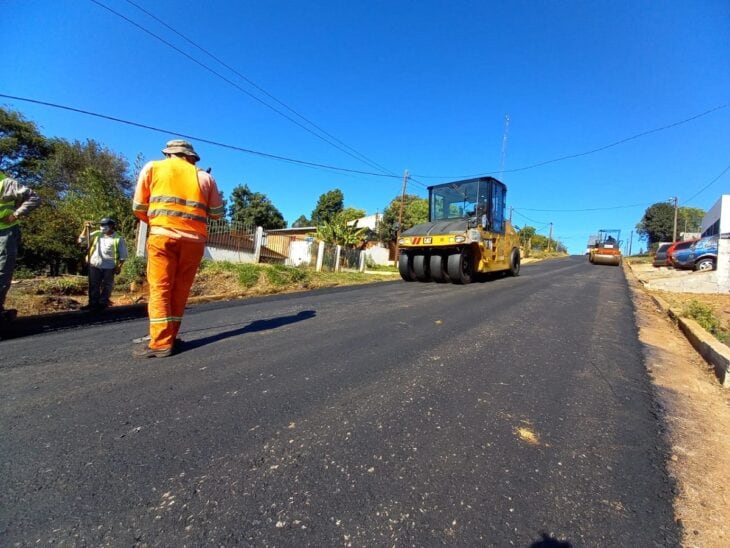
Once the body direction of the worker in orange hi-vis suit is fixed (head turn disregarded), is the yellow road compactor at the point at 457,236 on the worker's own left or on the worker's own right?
on the worker's own right

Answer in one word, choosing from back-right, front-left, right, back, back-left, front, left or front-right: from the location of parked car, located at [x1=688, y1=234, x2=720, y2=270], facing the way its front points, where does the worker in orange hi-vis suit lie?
front-left

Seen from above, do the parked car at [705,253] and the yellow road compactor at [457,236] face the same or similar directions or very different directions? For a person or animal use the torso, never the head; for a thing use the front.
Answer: same or similar directions

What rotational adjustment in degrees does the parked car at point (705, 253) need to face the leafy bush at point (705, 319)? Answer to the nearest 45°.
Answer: approximately 45° to its left

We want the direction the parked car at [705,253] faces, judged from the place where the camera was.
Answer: facing the viewer and to the left of the viewer

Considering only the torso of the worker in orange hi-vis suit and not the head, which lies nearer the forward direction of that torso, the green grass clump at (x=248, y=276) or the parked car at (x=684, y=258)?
the green grass clump

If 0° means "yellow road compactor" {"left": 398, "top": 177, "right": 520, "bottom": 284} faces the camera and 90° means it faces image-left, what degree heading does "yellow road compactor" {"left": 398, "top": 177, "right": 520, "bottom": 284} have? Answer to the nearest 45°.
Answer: approximately 45°

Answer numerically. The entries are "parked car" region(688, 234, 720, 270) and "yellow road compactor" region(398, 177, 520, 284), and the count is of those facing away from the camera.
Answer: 0

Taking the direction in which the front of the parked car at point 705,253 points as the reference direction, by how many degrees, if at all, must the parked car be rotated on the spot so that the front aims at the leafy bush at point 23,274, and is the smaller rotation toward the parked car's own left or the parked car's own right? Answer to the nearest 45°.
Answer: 0° — it already faces it

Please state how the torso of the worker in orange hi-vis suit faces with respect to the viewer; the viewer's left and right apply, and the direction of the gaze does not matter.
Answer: facing away from the viewer and to the left of the viewer

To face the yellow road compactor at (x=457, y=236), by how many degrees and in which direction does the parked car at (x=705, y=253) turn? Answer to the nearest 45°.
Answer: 0° — it already faces it

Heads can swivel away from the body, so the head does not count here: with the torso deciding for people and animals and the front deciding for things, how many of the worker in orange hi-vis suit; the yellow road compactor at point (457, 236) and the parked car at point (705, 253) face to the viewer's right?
0

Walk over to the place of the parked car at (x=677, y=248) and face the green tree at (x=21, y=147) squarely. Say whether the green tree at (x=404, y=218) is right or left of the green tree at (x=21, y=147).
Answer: right
